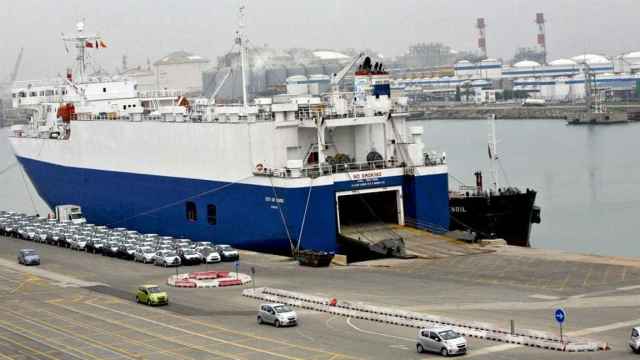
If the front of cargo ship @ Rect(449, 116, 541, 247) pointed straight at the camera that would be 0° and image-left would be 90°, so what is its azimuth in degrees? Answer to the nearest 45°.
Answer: approximately 315°

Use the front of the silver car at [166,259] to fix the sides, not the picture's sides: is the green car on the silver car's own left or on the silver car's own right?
on the silver car's own right

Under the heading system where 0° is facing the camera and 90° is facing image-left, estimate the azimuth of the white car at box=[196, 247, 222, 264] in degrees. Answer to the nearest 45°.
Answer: approximately 315°

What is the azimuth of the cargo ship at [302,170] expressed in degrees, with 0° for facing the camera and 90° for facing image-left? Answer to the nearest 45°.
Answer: approximately 135°

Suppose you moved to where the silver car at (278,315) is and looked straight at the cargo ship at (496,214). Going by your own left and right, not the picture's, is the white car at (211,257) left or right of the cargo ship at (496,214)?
left
